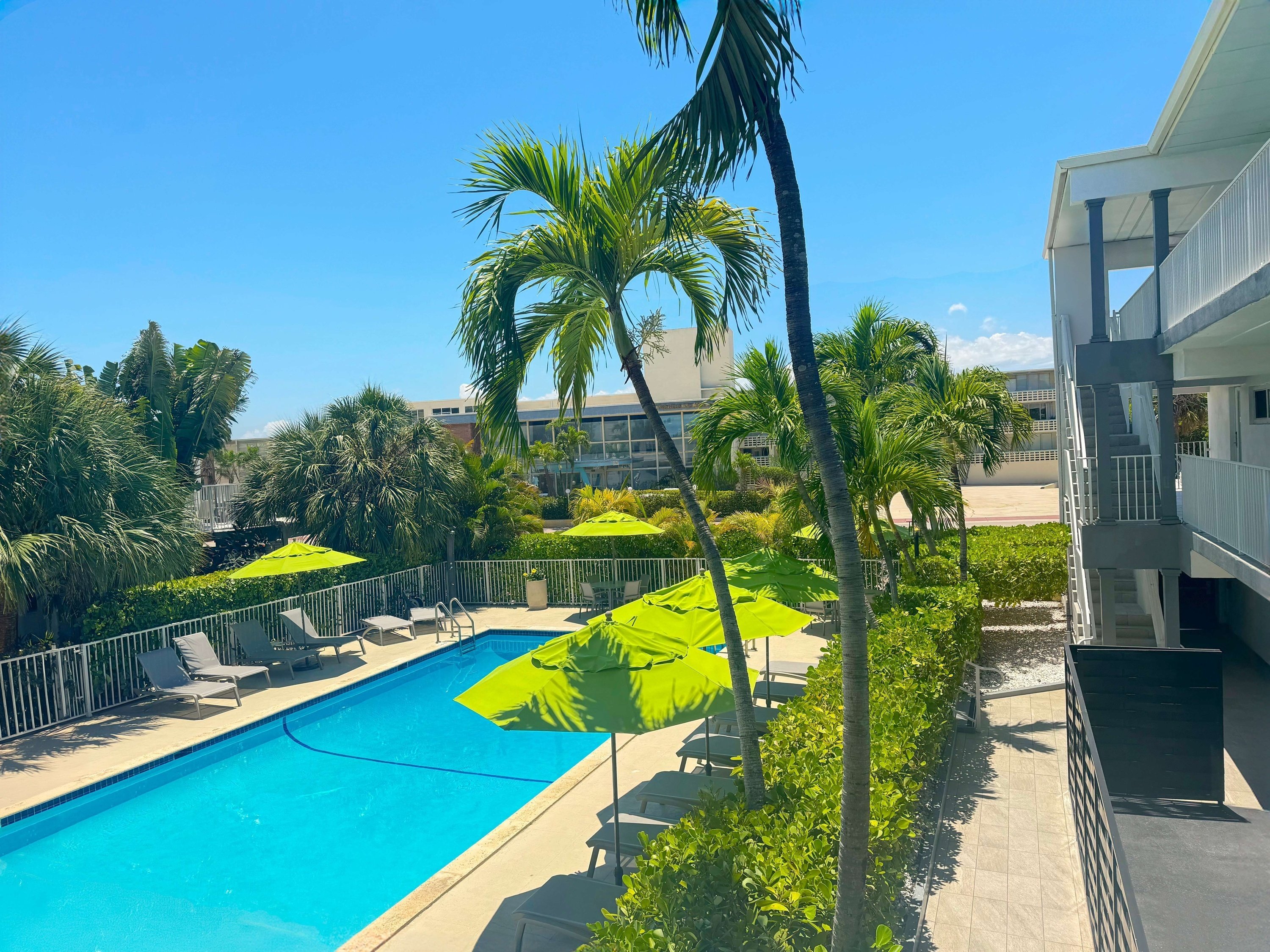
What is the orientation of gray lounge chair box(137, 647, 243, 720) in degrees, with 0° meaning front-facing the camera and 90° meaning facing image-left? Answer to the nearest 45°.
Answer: approximately 315°

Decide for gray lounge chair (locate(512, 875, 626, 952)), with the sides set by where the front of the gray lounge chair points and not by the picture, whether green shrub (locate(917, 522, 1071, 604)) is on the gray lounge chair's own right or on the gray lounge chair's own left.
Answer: on the gray lounge chair's own right

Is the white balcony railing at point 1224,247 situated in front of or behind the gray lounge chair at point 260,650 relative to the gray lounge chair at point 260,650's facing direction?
in front

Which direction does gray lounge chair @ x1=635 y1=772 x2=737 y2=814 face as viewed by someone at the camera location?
facing to the left of the viewer

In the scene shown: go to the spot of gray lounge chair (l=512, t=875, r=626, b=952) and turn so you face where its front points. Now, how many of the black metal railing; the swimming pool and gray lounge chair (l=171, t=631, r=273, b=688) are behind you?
1

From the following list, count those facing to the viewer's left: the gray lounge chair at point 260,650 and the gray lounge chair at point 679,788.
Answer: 1

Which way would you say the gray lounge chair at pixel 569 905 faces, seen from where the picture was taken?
facing to the left of the viewer

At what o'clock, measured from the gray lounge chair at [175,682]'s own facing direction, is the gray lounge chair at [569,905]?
the gray lounge chair at [569,905] is roughly at 1 o'clock from the gray lounge chair at [175,682].

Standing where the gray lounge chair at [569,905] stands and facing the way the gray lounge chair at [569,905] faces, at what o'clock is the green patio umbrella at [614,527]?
The green patio umbrella is roughly at 3 o'clock from the gray lounge chair.

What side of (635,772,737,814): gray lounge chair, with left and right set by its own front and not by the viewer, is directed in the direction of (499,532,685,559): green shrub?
right
